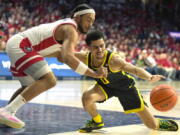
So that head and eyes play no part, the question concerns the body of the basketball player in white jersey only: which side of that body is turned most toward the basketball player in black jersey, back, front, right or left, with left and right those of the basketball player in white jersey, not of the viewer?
front

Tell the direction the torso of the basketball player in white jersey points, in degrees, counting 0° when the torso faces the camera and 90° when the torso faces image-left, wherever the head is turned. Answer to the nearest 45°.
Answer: approximately 270°

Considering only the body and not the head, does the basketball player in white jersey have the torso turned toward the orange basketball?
yes
